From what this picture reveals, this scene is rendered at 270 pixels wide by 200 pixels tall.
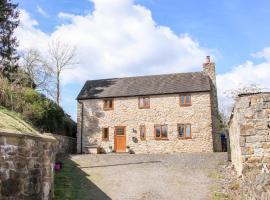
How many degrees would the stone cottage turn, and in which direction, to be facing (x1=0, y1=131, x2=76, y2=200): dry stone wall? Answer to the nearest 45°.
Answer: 0° — it already faces it

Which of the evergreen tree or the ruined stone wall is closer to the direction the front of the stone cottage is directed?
the ruined stone wall

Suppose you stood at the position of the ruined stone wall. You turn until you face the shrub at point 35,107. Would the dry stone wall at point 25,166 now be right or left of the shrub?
left

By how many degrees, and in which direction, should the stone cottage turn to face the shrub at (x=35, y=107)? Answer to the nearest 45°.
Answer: approximately 45° to its right

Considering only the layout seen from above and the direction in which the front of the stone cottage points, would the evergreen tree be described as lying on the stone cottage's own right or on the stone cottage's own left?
on the stone cottage's own right

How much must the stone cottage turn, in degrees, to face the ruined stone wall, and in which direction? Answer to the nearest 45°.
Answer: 0° — it already faces it

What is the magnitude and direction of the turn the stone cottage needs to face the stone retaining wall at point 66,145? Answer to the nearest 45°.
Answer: approximately 90° to its right

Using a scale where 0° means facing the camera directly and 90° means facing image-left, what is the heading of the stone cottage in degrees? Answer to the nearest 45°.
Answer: approximately 0°
